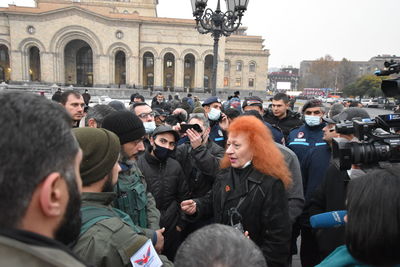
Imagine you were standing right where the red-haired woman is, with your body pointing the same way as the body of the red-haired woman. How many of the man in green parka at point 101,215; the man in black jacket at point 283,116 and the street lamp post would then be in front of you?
1

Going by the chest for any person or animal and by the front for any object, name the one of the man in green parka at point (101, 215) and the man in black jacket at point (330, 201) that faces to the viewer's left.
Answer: the man in black jacket

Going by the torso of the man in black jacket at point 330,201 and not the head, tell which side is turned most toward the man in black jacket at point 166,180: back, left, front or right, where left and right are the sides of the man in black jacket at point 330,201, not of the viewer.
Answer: front

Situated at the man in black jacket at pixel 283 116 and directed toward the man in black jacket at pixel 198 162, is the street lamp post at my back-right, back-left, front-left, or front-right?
back-right

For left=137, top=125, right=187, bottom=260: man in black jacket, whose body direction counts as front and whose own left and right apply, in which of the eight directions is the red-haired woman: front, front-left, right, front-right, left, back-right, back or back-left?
front-left

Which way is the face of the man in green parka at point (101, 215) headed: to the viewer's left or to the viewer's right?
to the viewer's right

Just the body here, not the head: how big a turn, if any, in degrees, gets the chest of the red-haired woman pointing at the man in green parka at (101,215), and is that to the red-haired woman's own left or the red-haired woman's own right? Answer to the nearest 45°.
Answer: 0° — they already face them

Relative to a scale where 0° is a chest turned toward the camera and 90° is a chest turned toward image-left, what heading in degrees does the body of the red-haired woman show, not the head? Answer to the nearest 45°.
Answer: approximately 45°

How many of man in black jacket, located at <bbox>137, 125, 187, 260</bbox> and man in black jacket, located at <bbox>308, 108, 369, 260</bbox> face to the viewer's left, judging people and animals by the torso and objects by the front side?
1

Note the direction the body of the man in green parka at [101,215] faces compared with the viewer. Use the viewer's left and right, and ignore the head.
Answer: facing away from the viewer and to the right of the viewer

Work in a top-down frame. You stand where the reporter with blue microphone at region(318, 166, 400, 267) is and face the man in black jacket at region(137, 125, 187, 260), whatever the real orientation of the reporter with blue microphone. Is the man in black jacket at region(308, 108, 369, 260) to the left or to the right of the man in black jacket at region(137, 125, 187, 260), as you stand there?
right

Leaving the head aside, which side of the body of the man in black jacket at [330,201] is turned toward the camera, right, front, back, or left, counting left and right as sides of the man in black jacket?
left

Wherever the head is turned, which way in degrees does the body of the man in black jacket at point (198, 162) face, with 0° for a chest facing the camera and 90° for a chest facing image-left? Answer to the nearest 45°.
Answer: approximately 45°
